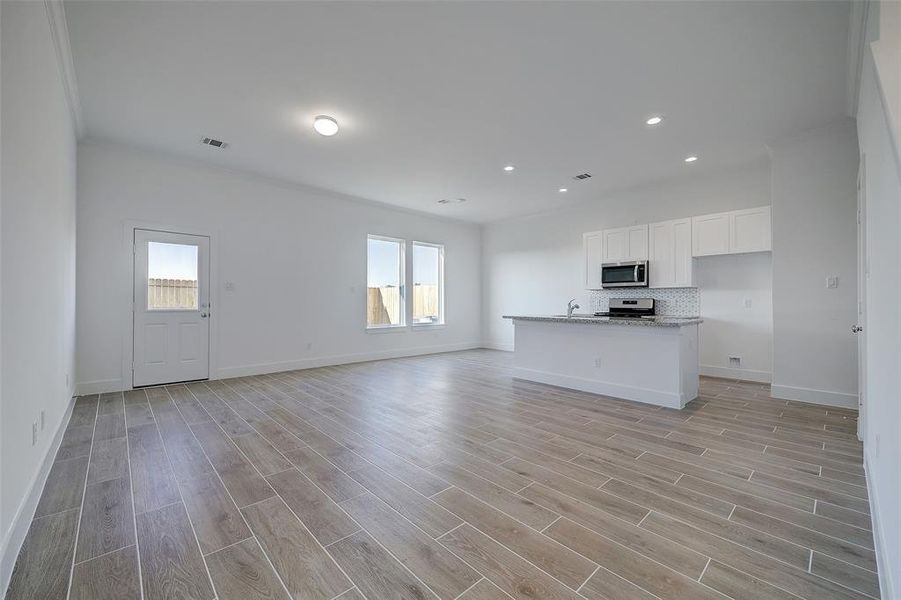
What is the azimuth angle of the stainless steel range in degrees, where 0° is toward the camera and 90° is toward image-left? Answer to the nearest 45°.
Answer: approximately 45°

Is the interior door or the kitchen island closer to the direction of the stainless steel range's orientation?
the kitchen island

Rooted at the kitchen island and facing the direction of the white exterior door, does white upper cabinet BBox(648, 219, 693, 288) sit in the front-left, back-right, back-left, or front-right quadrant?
back-right
